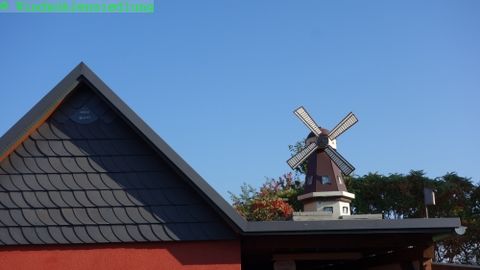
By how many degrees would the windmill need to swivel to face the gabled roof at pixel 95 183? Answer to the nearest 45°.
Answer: approximately 45° to its right

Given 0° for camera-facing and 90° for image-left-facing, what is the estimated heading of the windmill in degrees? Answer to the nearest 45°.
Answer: approximately 0°
